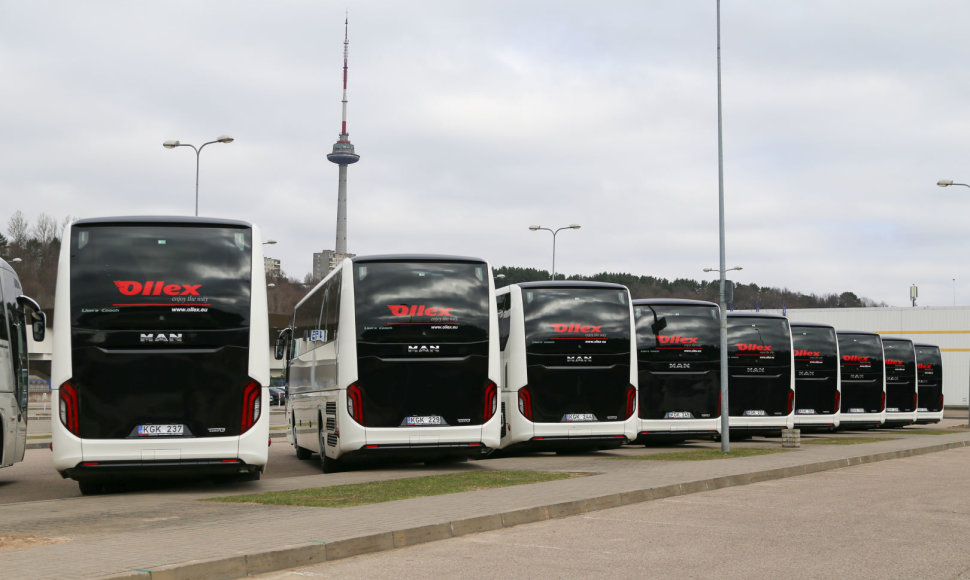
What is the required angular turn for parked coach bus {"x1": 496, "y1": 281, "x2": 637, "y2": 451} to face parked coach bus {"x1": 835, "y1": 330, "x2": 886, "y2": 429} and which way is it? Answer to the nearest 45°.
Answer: approximately 45° to its right

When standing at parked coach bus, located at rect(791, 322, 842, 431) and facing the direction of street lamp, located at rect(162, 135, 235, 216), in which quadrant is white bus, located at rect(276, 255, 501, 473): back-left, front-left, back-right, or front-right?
front-left

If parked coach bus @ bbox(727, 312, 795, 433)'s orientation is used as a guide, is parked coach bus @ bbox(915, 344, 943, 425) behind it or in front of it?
in front

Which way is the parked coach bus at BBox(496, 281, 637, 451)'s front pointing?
away from the camera

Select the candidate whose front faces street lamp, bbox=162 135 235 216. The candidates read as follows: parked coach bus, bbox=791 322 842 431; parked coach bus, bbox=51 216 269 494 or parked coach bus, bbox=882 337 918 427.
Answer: parked coach bus, bbox=51 216 269 494

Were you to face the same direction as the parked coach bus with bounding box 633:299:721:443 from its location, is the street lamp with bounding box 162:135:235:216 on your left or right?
on your left

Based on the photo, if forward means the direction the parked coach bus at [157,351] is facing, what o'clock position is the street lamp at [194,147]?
The street lamp is roughly at 12 o'clock from the parked coach bus.

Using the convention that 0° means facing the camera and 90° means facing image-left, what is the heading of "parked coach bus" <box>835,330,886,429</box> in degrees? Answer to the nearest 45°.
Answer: approximately 180°

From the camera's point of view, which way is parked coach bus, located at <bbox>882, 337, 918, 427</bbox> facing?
away from the camera

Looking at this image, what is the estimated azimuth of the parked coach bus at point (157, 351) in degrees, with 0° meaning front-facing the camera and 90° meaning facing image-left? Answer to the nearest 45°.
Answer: approximately 180°

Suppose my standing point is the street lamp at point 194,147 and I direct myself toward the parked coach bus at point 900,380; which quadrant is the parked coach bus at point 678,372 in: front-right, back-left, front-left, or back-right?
front-right

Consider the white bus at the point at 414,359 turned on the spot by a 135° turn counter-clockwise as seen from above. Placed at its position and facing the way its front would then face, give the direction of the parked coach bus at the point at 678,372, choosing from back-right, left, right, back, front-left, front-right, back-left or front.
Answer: back

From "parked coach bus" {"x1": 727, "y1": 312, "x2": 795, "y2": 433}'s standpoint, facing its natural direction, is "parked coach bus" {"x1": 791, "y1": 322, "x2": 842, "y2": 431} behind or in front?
in front

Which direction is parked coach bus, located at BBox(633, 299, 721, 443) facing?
away from the camera

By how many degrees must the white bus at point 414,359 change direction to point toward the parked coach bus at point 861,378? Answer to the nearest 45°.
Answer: approximately 45° to its right

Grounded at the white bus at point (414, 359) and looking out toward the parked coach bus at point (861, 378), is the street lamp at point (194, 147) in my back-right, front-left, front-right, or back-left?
front-left

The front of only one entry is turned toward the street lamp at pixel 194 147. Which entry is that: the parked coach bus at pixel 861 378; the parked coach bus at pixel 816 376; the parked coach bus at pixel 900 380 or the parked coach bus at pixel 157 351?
the parked coach bus at pixel 157 351

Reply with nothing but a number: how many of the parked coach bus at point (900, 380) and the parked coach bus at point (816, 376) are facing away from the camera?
2

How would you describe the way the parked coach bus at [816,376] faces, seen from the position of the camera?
facing away from the viewer
